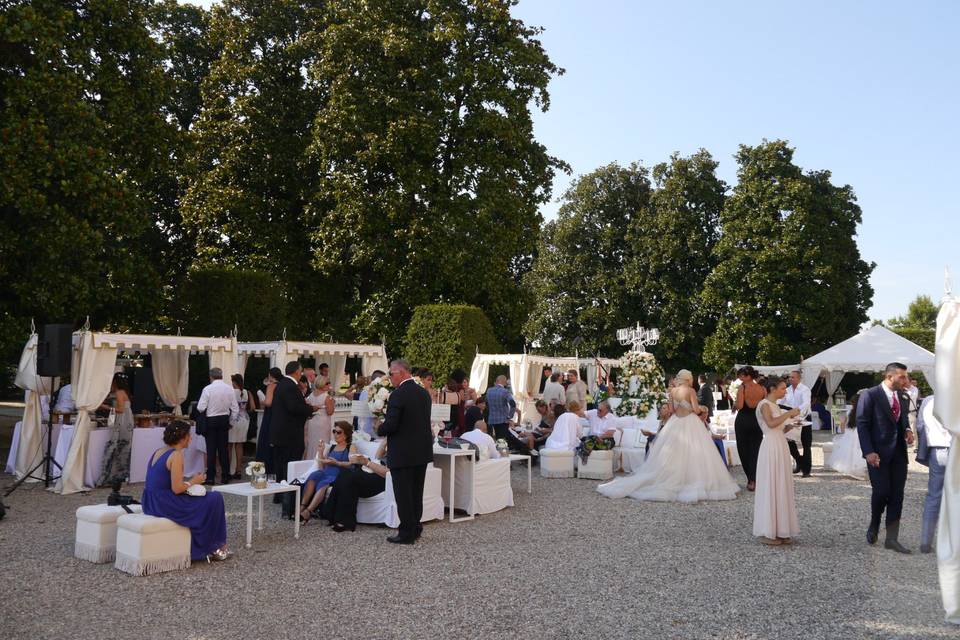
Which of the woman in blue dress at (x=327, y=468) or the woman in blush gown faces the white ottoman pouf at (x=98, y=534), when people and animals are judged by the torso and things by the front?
the woman in blue dress

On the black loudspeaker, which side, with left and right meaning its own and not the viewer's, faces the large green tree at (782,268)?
left

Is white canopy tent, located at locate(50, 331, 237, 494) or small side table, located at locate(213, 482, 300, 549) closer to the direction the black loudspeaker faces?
the small side table

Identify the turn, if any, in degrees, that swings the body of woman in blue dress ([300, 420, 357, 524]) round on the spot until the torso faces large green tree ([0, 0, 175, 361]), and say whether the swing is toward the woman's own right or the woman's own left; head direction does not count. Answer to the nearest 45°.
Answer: approximately 90° to the woman's own right

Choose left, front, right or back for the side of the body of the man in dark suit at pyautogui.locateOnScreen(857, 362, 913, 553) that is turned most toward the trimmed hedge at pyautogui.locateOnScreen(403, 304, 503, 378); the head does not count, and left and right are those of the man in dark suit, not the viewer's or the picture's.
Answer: back

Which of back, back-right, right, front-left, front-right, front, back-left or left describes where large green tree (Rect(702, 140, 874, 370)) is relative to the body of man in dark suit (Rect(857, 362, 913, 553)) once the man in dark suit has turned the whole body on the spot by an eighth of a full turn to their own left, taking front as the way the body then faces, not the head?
left
